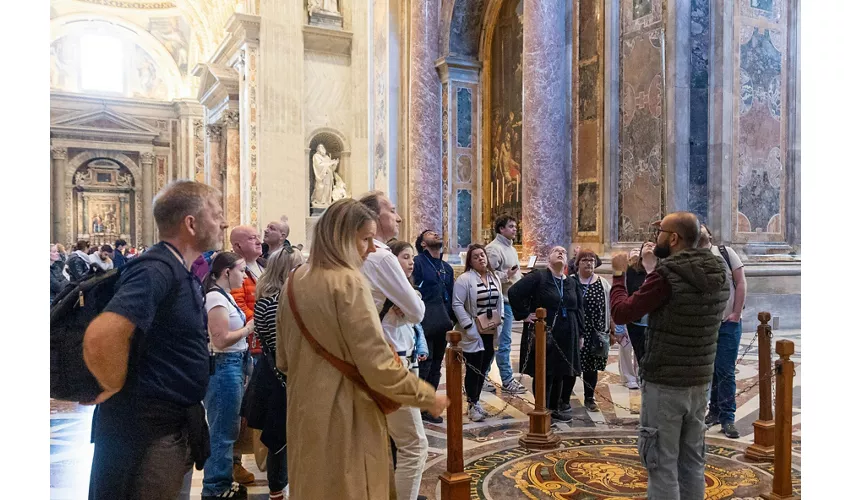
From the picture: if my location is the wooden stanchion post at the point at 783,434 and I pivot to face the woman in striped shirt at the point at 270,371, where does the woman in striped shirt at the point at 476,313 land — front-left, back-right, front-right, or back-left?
front-right

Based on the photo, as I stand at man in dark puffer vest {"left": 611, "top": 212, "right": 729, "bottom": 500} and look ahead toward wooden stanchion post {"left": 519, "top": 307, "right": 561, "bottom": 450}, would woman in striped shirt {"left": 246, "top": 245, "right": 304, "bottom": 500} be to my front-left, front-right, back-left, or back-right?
front-left

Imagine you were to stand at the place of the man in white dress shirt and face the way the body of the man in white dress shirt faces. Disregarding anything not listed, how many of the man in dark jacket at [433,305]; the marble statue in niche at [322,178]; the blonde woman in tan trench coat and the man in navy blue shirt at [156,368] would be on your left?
2

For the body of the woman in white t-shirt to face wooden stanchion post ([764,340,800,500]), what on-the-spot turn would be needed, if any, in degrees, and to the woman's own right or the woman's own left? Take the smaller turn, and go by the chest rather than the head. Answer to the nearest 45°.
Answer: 0° — they already face it

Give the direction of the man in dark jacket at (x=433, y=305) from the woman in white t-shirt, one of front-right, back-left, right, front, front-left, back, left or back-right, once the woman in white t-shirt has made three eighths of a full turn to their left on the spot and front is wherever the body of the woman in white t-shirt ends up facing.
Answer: right

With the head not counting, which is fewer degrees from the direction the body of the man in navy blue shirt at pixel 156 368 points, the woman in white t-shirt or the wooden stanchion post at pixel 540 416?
the wooden stanchion post

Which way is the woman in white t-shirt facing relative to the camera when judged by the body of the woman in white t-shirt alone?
to the viewer's right

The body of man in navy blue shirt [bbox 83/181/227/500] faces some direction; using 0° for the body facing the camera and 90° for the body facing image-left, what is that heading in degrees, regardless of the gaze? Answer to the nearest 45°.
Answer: approximately 270°

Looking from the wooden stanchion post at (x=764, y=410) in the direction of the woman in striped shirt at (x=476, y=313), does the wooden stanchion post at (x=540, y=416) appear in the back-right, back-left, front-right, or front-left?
front-left

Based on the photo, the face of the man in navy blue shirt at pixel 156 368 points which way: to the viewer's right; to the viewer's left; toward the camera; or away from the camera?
to the viewer's right

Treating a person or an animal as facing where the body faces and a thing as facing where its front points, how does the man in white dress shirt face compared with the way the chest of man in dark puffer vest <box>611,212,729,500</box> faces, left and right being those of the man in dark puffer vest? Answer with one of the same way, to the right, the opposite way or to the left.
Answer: to the right

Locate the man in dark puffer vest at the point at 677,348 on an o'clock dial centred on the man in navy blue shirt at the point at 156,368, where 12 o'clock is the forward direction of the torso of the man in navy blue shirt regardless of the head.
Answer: The man in dark puffer vest is roughly at 12 o'clock from the man in navy blue shirt.

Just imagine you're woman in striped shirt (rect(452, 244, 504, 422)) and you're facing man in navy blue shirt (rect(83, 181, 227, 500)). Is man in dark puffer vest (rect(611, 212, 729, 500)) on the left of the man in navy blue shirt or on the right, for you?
left

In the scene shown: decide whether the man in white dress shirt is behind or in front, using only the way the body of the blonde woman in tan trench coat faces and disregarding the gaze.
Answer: in front

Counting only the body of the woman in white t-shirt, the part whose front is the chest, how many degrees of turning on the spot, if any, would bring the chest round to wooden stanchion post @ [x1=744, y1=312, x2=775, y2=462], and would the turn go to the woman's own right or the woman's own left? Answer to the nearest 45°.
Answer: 0° — they already face it

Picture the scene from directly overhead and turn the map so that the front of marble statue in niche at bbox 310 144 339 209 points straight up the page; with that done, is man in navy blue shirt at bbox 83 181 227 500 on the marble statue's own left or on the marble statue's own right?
on the marble statue's own right

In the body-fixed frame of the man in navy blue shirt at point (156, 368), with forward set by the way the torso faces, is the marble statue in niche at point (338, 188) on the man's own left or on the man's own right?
on the man's own left

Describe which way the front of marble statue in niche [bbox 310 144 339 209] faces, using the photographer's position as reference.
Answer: facing the viewer and to the right of the viewer
